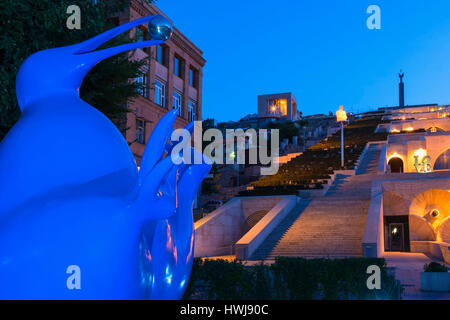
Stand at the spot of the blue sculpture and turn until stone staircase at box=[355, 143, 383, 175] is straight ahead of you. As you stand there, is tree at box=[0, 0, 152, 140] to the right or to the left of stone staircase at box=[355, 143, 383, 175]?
left

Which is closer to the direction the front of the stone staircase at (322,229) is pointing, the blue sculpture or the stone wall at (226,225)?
the blue sculpture

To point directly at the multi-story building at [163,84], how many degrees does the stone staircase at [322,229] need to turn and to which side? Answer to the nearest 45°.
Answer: approximately 135° to its right

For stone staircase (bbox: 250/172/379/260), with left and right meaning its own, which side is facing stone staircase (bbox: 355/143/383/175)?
back

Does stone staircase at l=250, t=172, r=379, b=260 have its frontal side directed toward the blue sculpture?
yes

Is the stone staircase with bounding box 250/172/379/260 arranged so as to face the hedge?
yes

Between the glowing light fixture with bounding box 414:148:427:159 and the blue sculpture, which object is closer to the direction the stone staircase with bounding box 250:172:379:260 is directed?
the blue sculpture

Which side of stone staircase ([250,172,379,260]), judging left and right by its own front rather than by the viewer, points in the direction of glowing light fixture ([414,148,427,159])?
back

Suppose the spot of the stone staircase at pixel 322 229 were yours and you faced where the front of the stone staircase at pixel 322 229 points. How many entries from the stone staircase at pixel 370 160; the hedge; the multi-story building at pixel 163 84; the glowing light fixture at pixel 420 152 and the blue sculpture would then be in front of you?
2

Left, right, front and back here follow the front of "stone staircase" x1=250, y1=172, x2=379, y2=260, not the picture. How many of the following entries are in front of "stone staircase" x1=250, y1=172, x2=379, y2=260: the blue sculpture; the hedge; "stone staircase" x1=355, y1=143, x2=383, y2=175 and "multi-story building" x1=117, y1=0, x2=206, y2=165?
2

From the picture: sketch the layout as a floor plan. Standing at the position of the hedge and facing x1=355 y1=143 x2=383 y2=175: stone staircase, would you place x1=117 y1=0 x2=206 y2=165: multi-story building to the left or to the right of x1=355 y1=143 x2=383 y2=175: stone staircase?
left

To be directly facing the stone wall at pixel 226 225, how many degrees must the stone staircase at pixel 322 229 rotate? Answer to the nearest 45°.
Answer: approximately 135° to its right

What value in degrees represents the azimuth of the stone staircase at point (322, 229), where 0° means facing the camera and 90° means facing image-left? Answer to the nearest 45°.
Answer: approximately 0°
